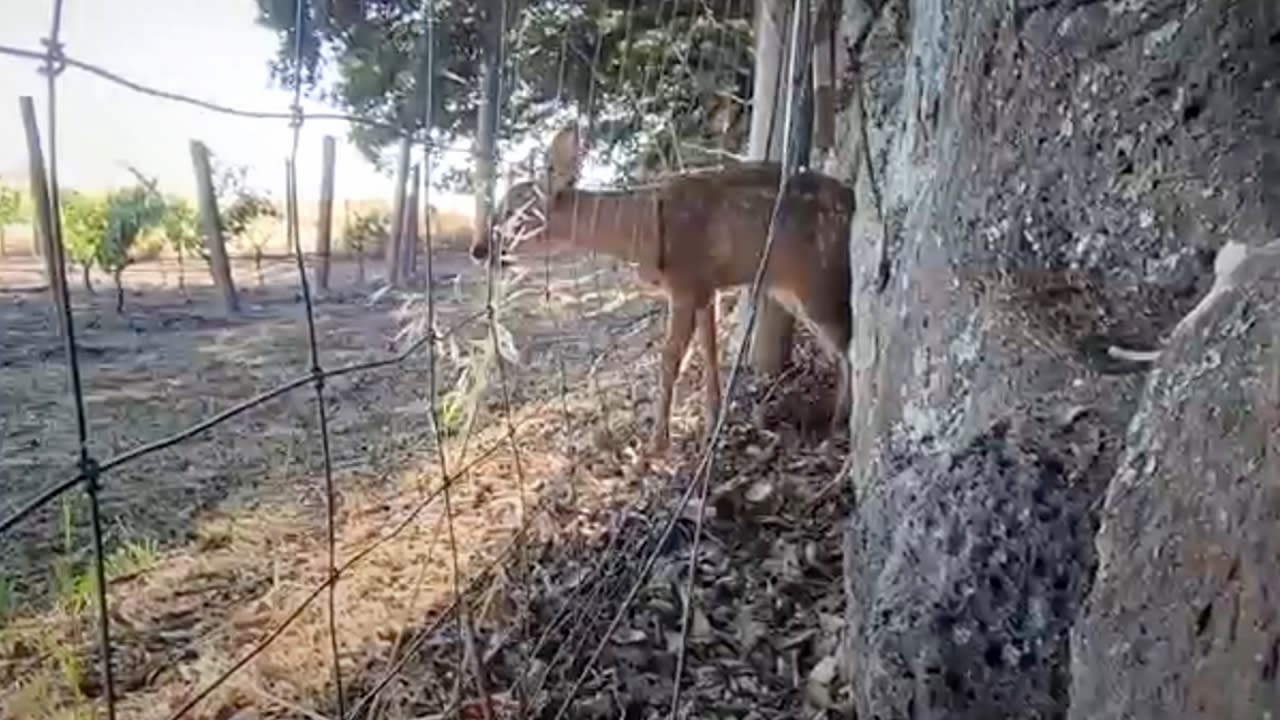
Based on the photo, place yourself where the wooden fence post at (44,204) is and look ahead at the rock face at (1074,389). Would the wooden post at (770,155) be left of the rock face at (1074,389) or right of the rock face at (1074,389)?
left

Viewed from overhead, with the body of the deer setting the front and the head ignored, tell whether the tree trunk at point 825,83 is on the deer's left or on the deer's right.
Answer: on the deer's right

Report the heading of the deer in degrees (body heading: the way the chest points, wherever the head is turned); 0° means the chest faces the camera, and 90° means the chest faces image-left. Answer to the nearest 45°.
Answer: approximately 90°

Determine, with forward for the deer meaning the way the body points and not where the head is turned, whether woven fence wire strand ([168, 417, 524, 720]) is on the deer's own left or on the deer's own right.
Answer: on the deer's own left

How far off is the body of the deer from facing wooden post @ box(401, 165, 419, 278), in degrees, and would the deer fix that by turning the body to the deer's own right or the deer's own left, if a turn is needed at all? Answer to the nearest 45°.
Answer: approximately 45° to the deer's own right

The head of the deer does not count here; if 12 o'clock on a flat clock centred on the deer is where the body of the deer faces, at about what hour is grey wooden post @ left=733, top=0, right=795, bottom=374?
The grey wooden post is roughly at 4 o'clock from the deer.
